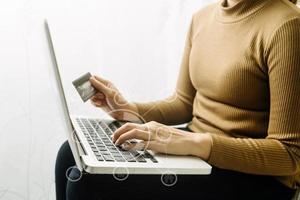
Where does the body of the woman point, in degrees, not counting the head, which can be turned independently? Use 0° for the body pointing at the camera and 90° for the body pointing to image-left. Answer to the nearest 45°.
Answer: approximately 45°

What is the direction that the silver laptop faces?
to the viewer's right
